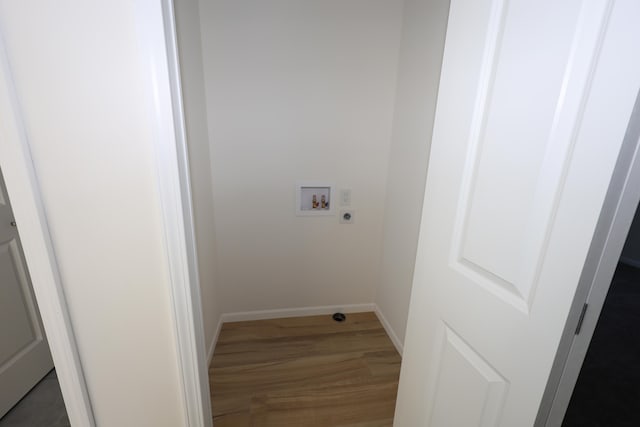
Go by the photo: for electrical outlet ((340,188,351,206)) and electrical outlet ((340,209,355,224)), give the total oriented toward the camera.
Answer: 2

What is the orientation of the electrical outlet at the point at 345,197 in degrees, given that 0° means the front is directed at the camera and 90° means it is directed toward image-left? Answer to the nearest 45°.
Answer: approximately 0°

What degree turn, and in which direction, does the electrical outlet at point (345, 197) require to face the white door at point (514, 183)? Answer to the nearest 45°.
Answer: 0° — it already faces it

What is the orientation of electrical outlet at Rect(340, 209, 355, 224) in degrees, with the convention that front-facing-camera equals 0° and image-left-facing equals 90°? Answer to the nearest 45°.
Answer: approximately 0°
